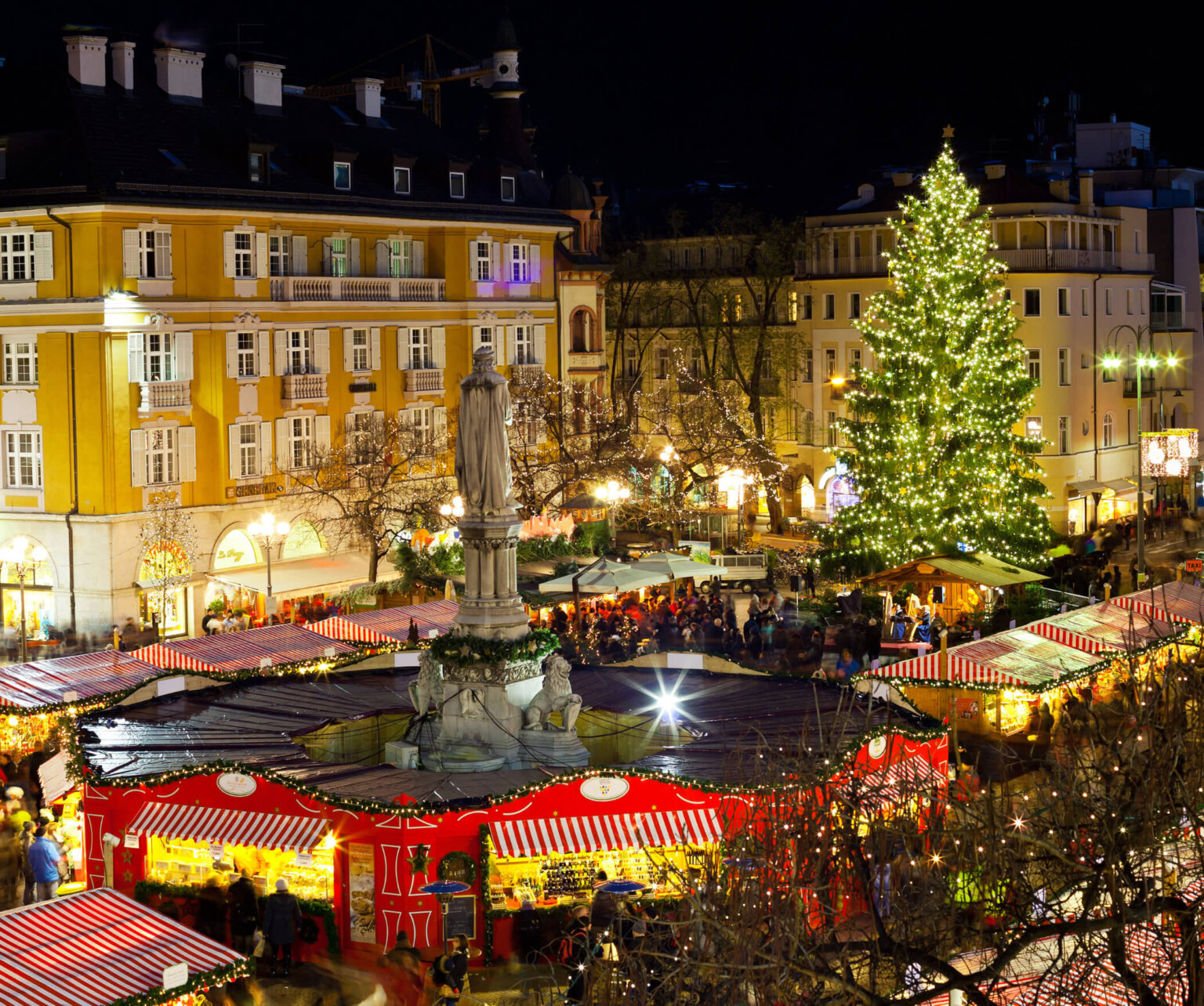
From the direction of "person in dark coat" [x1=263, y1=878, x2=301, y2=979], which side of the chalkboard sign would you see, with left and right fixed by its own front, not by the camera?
right

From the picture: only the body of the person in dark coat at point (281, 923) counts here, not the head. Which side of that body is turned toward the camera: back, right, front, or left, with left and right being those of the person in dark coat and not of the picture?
back

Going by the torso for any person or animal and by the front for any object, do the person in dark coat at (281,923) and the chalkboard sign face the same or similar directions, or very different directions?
very different directions

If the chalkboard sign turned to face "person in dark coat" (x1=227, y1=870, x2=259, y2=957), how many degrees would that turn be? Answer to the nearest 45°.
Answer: approximately 90° to its right

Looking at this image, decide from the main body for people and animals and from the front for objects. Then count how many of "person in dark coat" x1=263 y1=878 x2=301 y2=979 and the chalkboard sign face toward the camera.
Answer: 1

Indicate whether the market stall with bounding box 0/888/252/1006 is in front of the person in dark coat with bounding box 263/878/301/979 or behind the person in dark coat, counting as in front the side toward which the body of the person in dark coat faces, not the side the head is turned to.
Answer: behind

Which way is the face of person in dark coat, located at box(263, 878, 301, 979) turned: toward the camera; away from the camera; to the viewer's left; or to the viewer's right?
away from the camera
